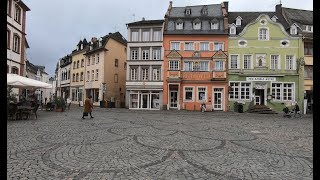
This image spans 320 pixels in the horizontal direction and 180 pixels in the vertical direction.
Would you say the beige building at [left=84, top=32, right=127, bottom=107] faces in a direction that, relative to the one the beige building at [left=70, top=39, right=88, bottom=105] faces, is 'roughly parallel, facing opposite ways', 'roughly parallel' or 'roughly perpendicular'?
roughly parallel

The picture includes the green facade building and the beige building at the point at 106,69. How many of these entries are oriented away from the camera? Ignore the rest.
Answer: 0

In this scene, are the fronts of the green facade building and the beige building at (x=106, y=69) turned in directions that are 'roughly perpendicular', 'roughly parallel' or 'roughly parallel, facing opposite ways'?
roughly perpendicular

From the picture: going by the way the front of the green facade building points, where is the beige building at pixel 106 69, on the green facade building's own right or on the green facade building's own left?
on the green facade building's own right

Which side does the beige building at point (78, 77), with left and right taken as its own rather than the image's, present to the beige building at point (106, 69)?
left

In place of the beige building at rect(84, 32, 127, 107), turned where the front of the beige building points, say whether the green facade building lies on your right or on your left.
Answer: on your left

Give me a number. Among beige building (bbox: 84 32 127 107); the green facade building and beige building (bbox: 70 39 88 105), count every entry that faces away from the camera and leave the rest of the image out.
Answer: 0

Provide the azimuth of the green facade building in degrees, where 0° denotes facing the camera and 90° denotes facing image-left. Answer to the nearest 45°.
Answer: approximately 0°

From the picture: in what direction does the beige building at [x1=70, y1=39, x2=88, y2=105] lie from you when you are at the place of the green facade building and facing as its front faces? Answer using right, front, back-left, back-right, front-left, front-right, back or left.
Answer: right
